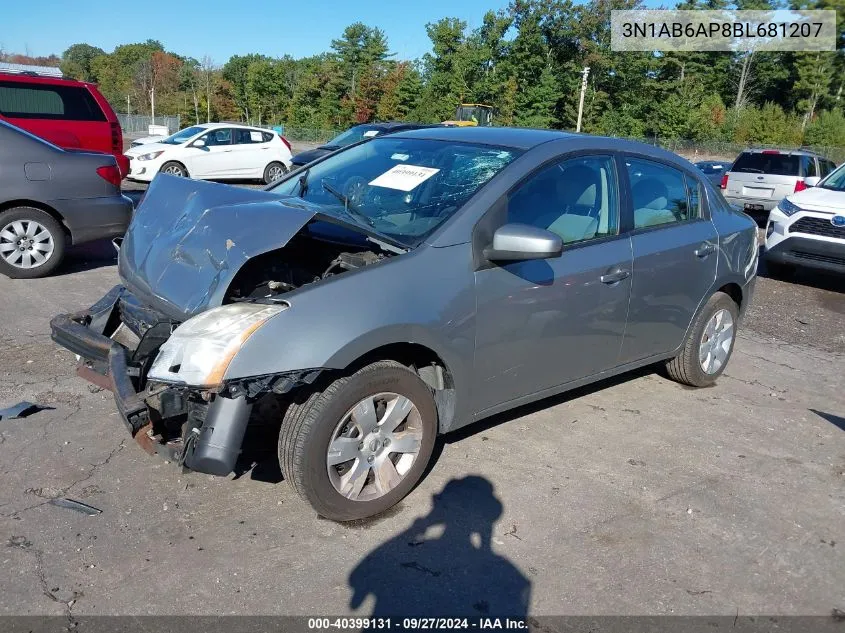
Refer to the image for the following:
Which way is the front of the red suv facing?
to the viewer's left

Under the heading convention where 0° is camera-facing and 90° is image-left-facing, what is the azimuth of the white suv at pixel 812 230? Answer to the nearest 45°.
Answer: approximately 45°

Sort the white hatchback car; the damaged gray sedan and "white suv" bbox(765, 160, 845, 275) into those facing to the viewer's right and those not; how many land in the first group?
0

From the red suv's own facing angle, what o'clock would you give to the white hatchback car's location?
The white hatchback car is roughly at 4 o'clock from the red suv.

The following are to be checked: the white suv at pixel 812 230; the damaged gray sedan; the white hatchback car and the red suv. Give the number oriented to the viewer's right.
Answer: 0

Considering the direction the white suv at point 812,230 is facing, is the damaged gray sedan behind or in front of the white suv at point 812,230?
in front

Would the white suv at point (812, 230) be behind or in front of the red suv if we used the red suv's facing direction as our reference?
behind

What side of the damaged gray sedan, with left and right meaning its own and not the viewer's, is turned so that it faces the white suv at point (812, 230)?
back

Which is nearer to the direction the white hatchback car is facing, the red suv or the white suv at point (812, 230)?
the red suv

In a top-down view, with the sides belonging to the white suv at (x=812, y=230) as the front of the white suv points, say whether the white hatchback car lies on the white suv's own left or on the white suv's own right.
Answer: on the white suv's own right

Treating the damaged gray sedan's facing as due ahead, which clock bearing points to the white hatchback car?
The white hatchback car is roughly at 4 o'clock from the damaged gray sedan.

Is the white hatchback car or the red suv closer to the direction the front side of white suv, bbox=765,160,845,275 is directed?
the red suv

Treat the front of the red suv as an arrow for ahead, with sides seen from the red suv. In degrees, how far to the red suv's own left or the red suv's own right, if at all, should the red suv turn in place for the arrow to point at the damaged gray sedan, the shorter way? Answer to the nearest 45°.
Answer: approximately 90° to the red suv's own left

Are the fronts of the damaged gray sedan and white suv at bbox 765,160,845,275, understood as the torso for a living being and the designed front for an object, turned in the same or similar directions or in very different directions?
same or similar directions

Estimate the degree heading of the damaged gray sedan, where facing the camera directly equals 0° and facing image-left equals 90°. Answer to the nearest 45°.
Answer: approximately 45°

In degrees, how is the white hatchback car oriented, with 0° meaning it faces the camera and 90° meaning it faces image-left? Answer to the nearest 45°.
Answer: approximately 45°
